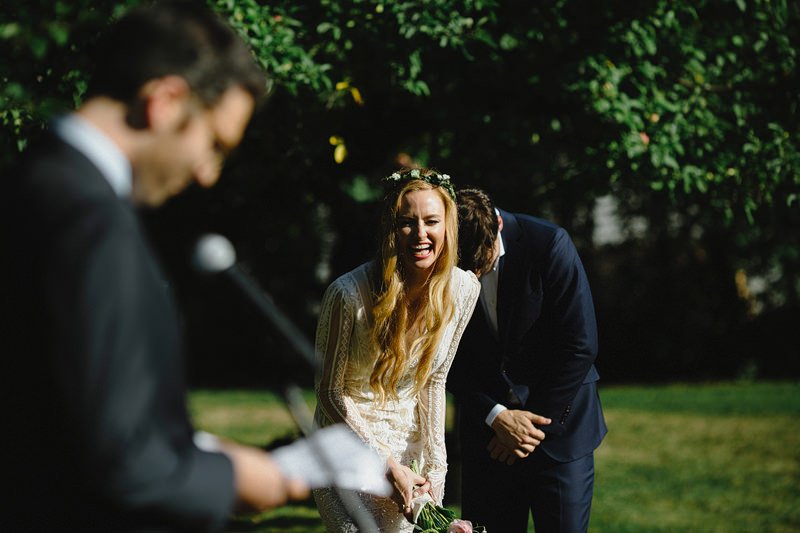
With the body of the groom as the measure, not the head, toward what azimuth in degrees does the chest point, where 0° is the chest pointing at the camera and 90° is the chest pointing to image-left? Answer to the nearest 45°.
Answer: approximately 45°

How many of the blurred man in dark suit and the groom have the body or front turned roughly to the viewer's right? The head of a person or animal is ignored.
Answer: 1

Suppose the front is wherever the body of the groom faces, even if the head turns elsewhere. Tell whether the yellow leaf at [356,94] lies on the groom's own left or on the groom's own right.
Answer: on the groom's own right

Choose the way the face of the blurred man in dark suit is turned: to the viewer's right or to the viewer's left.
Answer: to the viewer's right

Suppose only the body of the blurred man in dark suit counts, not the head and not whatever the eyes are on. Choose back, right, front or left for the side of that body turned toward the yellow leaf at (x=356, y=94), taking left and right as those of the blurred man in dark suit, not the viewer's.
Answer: left

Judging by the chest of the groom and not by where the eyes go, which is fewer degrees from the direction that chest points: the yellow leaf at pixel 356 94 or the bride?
the bride

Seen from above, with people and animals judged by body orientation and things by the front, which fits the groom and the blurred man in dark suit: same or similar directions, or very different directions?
very different directions

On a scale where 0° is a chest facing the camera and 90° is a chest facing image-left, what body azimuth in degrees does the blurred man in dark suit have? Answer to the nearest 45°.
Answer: approximately 270°

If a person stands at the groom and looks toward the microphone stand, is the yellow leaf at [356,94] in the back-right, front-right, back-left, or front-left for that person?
back-right

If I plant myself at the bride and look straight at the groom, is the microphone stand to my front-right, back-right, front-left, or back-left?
back-right

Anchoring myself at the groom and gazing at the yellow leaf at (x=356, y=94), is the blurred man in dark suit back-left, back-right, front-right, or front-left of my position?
back-left
